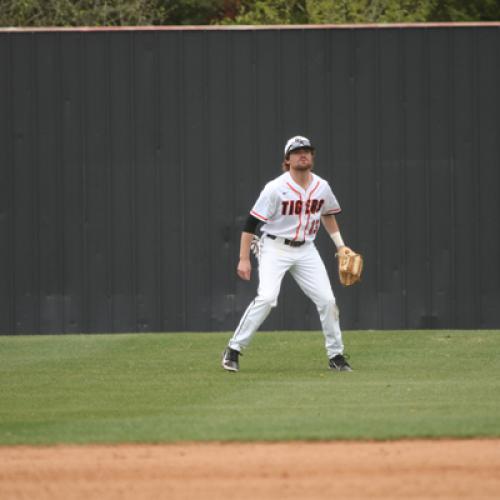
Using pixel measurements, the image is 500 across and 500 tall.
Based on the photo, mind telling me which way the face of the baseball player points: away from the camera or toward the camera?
toward the camera

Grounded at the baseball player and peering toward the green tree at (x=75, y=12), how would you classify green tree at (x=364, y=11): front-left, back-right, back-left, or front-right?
front-right

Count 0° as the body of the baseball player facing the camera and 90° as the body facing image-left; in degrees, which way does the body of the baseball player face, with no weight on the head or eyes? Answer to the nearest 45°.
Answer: approximately 315°

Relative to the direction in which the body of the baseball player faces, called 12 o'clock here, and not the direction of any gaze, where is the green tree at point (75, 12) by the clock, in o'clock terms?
The green tree is roughly at 7 o'clock from the baseball player.

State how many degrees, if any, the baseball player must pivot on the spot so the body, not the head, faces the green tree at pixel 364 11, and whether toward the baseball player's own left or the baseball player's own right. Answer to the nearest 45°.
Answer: approximately 135° to the baseball player's own left
